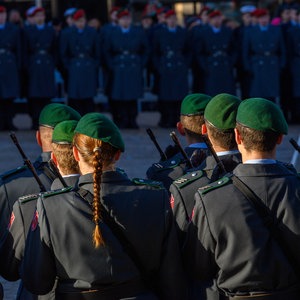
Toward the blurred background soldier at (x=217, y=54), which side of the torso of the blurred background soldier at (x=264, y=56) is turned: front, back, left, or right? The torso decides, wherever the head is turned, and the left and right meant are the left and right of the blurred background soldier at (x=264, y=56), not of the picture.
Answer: right

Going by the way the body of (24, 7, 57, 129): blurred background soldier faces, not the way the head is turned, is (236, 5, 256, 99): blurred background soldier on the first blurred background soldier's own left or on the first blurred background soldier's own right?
on the first blurred background soldier's own left

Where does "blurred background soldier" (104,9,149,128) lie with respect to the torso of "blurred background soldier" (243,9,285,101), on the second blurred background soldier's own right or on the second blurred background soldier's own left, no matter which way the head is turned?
on the second blurred background soldier's own right

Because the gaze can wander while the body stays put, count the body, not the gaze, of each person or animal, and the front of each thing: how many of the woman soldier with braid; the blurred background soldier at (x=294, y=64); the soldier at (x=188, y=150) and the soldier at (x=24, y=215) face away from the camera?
3

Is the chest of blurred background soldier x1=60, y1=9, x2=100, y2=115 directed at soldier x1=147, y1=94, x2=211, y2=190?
yes

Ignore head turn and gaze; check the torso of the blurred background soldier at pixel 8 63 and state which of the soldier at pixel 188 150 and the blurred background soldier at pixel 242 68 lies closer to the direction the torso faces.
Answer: the soldier

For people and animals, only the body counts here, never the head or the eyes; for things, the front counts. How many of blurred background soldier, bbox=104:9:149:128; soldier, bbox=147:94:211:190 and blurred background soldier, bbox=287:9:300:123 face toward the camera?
2

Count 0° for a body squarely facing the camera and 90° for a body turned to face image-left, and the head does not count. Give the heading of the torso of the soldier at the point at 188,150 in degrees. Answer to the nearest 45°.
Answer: approximately 180°

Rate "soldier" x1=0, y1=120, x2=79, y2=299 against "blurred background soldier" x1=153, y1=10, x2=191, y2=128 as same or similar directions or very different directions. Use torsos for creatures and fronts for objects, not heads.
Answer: very different directions
